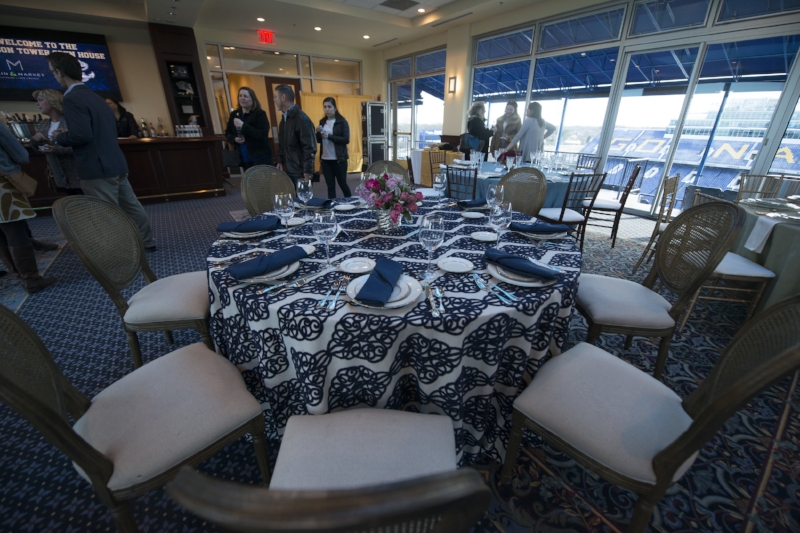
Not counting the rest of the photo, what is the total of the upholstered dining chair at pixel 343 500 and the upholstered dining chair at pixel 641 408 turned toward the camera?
0

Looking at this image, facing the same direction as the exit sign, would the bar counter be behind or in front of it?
in front

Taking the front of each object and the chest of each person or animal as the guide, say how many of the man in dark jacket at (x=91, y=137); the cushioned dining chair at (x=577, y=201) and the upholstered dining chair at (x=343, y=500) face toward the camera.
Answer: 0

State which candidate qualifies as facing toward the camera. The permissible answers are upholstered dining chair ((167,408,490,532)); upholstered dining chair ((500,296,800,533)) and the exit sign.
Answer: the exit sign

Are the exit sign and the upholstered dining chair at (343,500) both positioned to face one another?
yes

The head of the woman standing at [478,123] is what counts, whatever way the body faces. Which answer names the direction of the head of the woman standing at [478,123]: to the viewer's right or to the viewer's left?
to the viewer's right

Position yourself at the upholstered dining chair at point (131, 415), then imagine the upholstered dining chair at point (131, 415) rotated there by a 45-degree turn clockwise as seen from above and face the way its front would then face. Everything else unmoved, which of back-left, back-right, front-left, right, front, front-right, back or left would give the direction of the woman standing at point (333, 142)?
front-left

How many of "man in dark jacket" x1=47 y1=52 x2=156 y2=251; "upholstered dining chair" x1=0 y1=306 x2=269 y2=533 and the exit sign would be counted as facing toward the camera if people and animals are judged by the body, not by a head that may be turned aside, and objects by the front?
1

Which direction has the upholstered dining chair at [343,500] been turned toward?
away from the camera

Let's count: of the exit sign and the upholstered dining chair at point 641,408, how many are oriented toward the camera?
1

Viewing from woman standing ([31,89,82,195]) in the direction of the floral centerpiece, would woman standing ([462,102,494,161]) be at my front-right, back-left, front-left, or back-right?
front-left

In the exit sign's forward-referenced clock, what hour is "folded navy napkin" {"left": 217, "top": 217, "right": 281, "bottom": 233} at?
The folded navy napkin is roughly at 12 o'clock from the exit sign.

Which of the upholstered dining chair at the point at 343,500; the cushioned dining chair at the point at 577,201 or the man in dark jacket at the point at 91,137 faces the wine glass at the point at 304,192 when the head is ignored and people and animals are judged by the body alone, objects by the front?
the upholstered dining chair at the point at 343,500

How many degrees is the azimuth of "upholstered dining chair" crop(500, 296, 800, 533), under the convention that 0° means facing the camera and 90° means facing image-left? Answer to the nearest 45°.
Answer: approximately 135°

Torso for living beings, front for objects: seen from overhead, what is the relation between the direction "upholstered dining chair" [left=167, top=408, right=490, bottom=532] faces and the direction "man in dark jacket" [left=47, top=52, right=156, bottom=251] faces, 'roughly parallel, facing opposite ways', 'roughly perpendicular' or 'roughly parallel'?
roughly perpendicular

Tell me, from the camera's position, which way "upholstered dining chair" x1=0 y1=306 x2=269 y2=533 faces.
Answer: facing away from the viewer and to the right of the viewer

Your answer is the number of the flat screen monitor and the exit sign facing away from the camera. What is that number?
0

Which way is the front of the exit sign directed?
toward the camera
